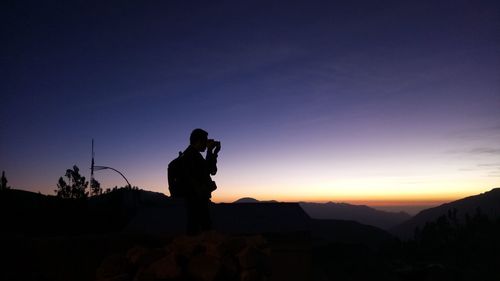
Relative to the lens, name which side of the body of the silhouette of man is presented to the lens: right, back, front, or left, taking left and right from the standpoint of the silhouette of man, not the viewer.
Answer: right

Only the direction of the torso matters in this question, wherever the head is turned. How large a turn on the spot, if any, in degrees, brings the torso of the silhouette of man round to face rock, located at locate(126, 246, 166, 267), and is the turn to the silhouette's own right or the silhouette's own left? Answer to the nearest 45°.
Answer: approximately 135° to the silhouette's own right

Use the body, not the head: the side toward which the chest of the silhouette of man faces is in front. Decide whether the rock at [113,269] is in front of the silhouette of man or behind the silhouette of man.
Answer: behind

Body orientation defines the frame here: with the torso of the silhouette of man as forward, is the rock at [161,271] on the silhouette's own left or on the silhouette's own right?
on the silhouette's own right
